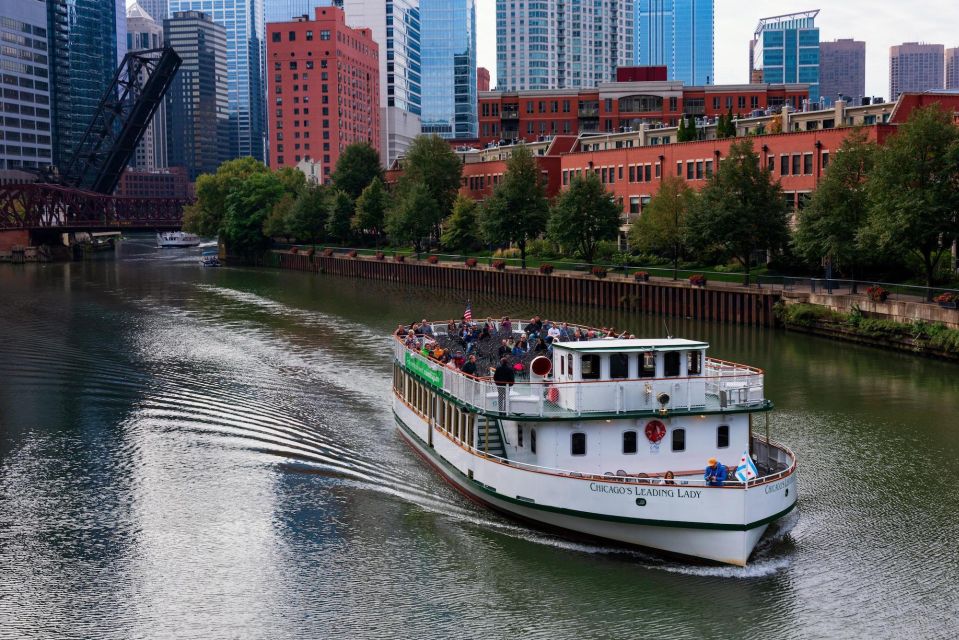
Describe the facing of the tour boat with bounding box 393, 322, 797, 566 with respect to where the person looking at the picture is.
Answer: facing the viewer and to the right of the viewer

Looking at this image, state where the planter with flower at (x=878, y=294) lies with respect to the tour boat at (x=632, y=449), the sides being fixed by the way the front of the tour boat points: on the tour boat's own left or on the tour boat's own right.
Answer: on the tour boat's own left
